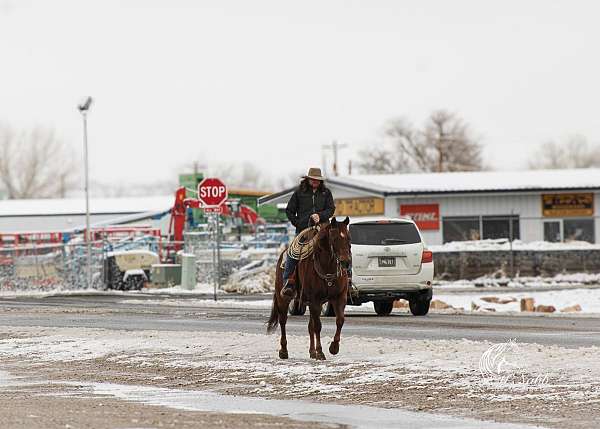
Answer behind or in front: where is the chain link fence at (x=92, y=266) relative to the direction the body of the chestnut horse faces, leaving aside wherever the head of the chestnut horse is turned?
behind

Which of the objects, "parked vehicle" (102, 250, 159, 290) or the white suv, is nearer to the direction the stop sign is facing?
the white suv

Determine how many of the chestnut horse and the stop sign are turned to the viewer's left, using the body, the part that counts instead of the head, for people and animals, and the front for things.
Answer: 0

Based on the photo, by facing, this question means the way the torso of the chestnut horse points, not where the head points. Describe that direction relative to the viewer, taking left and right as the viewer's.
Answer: facing the viewer and to the right of the viewer

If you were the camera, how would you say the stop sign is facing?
facing the viewer

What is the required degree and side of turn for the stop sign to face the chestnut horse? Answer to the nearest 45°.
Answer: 0° — it already faces it

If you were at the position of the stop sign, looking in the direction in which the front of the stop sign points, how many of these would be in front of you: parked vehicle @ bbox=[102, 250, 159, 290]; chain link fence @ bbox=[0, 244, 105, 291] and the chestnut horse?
1

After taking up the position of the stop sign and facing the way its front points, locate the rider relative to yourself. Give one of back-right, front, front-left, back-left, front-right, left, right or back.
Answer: front
